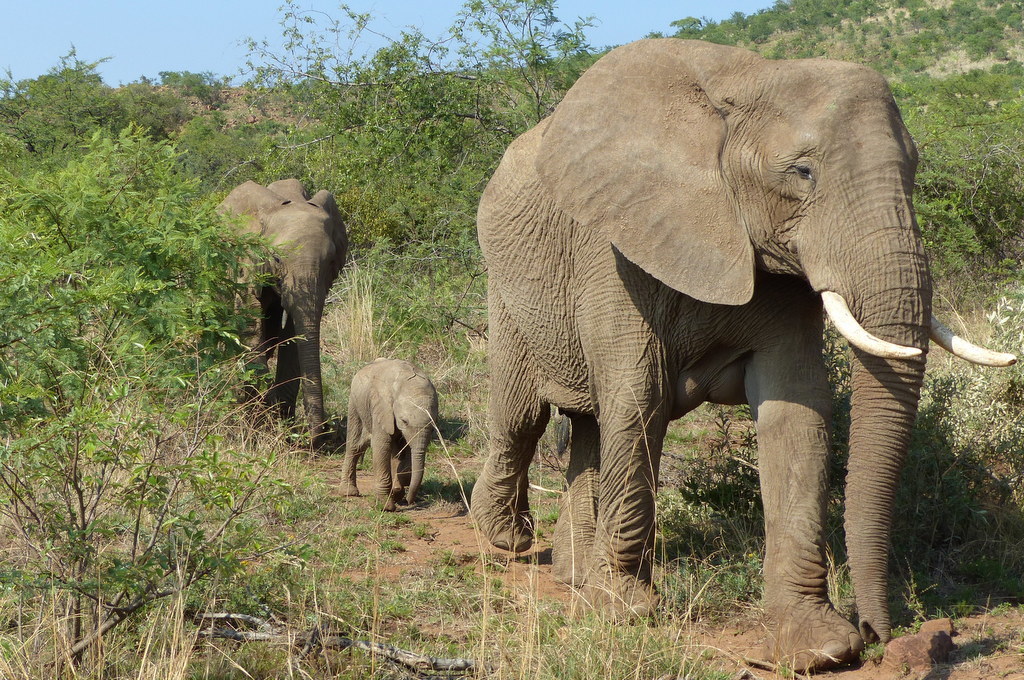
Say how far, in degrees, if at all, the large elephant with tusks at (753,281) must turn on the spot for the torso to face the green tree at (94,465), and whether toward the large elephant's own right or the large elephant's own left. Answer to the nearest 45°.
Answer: approximately 135° to the large elephant's own right

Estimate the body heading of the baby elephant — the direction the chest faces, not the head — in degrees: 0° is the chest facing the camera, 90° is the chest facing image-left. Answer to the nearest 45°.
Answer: approximately 315°

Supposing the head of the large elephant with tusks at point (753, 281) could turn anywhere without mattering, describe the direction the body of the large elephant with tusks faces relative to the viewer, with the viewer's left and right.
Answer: facing the viewer and to the right of the viewer

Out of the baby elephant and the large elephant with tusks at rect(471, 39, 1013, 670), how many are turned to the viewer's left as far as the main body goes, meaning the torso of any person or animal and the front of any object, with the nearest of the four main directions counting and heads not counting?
0

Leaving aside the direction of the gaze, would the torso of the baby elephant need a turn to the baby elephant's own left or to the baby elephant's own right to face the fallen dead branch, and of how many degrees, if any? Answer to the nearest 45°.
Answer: approximately 45° to the baby elephant's own right

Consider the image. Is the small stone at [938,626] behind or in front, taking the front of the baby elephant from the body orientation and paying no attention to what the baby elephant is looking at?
in front

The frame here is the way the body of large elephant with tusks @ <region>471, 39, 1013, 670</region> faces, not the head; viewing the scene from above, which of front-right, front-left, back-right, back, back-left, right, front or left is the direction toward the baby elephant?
back
